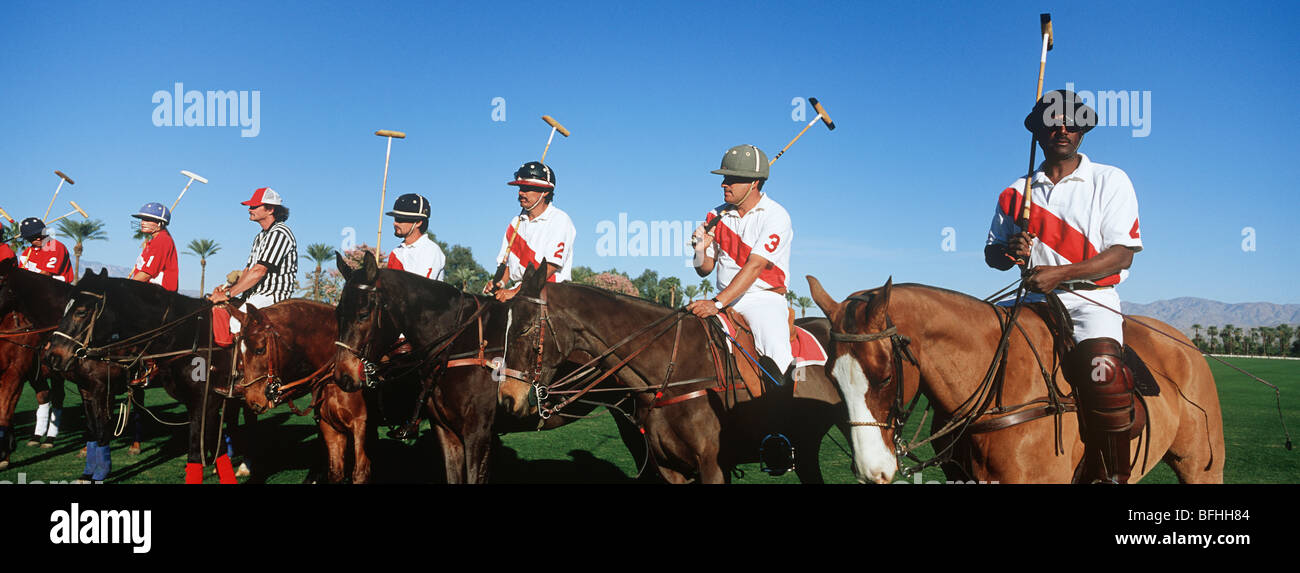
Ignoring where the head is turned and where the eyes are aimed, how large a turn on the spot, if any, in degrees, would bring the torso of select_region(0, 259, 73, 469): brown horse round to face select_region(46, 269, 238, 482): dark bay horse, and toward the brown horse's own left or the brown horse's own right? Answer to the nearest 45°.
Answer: approximately 135° to the brown horse's own left

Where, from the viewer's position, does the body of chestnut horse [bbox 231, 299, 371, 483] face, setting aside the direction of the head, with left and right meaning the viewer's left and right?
facing the viewer and to the left of the viewer

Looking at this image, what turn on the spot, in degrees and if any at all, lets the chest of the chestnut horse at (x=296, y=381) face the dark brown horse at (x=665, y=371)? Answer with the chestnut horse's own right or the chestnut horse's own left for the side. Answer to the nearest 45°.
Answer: approximately 90° to the chestnut horse's own left

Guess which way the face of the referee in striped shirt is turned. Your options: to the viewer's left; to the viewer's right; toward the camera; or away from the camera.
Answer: to the viewer's left

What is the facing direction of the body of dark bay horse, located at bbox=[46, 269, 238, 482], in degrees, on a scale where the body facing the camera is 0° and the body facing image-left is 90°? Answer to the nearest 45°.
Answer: approximately 90°

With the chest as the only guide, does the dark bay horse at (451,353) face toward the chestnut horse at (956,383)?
no

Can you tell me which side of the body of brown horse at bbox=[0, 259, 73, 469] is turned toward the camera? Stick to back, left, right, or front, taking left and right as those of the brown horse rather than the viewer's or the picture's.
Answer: left

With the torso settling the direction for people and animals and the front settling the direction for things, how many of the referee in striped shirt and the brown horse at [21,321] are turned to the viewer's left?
2

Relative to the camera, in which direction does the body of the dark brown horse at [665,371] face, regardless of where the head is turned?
to the viewer's left

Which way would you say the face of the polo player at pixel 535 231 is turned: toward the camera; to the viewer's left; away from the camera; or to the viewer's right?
to the viewer's left

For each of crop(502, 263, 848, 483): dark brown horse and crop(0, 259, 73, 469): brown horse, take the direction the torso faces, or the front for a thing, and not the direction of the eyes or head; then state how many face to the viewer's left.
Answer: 2

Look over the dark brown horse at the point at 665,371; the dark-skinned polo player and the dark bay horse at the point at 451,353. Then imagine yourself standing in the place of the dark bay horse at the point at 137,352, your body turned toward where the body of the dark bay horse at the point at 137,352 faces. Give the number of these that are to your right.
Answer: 0

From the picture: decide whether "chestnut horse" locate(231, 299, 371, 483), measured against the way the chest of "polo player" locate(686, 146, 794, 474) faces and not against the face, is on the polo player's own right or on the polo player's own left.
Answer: on the polo player's own right

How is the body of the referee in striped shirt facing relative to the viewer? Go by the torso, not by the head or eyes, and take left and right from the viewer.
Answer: facing to the left of the viewer
